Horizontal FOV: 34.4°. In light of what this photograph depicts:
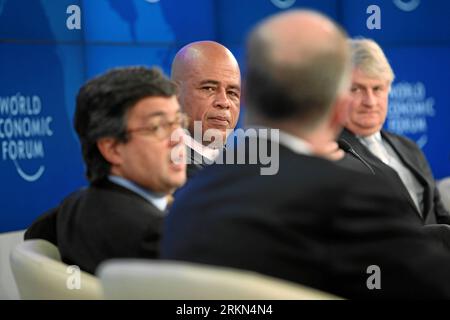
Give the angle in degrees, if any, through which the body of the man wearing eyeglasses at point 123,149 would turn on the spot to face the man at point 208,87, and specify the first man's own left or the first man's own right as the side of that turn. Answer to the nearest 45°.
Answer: approximately 90° to the first man's own left

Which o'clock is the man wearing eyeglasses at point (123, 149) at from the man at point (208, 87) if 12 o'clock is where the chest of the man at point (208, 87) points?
the man wearing eyeglasses at point (123, 149) is roughly at 2 o'clock from the man at point (208, 87).

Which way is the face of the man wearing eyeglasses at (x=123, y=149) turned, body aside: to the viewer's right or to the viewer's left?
to the viewer's right

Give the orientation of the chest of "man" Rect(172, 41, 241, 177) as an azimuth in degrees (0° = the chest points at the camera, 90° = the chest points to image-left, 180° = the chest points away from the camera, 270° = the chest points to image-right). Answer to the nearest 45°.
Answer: approximately 315°

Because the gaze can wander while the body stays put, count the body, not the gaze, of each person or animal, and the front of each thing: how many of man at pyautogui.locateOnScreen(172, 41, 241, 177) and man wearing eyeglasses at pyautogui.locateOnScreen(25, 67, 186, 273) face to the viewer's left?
0

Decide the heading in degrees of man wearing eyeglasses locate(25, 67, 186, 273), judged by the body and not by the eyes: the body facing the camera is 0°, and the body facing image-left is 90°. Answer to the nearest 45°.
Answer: approximately 270°
